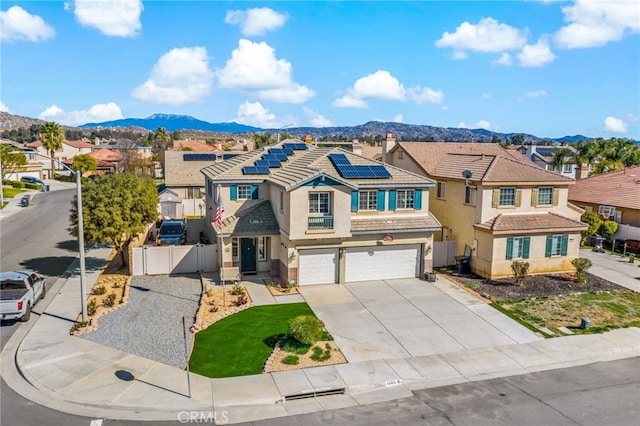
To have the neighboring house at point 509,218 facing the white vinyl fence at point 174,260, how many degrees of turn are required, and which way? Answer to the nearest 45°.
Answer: approximately 45° to its right

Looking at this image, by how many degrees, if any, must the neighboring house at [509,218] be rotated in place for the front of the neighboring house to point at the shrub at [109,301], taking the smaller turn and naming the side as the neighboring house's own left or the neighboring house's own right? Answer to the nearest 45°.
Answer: approximately 45° to the neighboring house's own right

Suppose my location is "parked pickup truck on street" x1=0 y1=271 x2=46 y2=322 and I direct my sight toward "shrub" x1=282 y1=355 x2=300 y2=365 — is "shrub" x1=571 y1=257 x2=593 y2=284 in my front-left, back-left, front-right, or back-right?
front-left

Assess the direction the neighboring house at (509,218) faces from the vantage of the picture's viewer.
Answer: facing the viewer

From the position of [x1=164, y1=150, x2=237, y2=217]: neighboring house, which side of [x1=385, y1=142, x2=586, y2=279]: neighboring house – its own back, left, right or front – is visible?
right

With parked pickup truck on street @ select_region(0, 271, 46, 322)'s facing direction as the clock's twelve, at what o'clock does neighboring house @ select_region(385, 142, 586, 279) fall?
The neighboring house is roughly at 2 o'clock from the parked pickup truck on street.

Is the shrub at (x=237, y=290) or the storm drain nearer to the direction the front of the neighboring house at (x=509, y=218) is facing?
the storm drain

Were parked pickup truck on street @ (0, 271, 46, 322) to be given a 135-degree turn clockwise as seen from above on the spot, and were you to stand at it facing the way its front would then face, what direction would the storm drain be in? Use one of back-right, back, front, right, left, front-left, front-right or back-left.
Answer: front-left

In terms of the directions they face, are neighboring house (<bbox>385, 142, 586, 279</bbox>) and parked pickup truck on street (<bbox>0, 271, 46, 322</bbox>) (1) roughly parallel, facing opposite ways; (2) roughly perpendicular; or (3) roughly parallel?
roughly parallel, facing opposite ways

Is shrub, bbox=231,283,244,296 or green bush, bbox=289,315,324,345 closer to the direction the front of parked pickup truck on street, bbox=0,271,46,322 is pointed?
the shrub

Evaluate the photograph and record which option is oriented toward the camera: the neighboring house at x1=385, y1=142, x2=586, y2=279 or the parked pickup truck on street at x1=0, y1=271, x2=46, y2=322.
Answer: the neighboring house

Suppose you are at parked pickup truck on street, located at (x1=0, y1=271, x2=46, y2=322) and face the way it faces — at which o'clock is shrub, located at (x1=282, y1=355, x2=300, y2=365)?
The shrub is roughly at 3 o'clock from the parked pickup truck on street.

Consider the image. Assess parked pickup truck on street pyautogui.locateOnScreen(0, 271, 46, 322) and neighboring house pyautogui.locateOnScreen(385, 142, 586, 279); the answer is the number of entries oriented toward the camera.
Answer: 1

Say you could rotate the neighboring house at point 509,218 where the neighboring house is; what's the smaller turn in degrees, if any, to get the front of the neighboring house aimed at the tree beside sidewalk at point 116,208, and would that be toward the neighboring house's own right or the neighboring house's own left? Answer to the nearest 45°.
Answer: approximately 45° to the neighboring house's own right

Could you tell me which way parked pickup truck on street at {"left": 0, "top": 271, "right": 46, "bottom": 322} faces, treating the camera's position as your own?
facing away from the viewer and to the right of the viewer

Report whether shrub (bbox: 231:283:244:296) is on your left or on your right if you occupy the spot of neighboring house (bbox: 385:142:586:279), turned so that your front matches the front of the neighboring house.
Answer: on your right

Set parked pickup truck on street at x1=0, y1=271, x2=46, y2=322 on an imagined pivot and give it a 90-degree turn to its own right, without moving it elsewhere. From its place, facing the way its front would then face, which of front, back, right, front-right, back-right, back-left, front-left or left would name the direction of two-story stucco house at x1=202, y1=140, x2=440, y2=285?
front-left

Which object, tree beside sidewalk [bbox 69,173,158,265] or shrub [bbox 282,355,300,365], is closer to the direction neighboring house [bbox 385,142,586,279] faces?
the shrub
